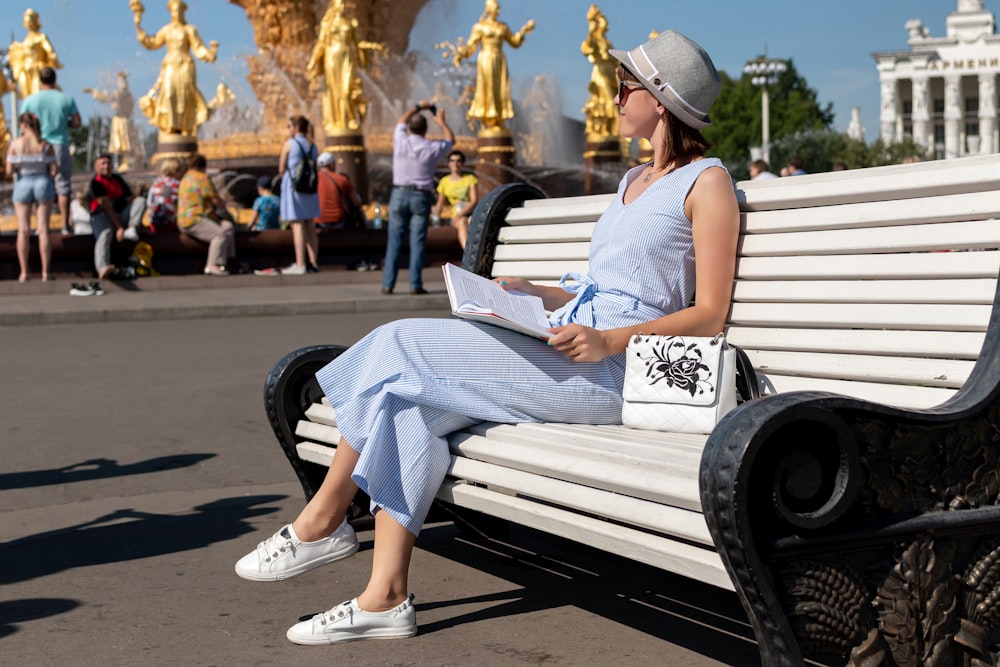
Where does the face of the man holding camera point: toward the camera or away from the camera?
away from the camera

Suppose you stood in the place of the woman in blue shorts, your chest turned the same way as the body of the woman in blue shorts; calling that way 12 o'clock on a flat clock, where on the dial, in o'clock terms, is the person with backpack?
The person with backpack is roughly at 3 o'clock from the woman in blue shorts.

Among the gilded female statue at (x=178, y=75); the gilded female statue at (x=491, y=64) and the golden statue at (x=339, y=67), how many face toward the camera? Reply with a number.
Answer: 3

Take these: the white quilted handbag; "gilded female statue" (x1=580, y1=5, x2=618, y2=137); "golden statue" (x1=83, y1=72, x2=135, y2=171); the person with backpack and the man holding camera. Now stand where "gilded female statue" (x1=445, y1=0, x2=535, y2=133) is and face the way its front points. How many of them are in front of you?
3

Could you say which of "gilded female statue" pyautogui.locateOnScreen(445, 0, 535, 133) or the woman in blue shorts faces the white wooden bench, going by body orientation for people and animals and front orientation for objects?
the gilded female statue

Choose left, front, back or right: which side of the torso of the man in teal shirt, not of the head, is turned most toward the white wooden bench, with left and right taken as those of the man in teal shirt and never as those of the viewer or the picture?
back

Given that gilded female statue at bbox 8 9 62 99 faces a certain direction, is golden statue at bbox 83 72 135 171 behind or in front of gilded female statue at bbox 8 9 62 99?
behind

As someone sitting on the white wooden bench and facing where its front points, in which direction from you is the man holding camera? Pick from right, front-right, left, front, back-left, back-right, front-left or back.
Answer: back-right

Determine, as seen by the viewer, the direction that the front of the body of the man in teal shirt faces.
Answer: away from the camera

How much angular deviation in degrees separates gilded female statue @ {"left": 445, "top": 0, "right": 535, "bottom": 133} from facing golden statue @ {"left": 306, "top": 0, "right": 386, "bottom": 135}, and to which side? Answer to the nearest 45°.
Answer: approximately 45° to its right

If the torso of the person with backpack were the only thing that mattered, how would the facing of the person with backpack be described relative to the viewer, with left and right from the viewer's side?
facing away from the viewer and to the left of the viewer

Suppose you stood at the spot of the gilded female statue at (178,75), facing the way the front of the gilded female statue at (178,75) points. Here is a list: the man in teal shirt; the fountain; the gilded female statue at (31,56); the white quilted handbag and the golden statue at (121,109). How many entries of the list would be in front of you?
2

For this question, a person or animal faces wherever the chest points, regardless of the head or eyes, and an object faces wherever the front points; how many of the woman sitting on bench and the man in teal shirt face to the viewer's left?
1

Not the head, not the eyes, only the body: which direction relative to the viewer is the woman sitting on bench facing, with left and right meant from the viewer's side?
facing to the left of the viewer

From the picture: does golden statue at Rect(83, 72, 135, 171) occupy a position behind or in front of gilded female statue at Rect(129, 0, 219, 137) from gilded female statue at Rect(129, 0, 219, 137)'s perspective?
behind

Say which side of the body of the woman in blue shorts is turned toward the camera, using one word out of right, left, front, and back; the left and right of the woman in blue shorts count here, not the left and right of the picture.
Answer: back

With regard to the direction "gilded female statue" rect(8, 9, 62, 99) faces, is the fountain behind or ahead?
behind
